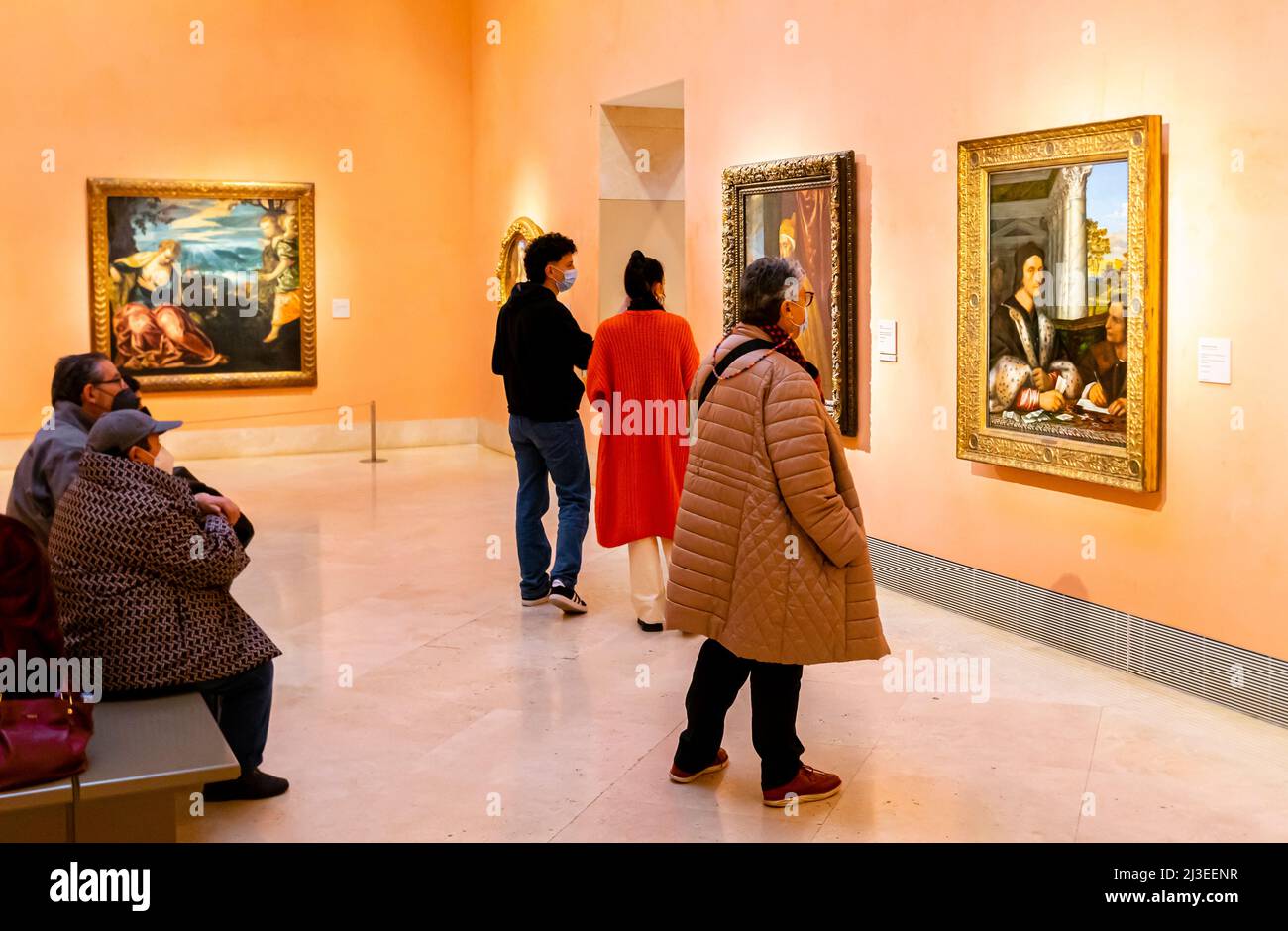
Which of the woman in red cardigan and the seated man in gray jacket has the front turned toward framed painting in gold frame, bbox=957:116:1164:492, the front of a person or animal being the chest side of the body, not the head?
the seated man in gray jacket

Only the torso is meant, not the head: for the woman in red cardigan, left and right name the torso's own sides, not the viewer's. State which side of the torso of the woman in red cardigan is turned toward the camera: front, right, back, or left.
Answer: back

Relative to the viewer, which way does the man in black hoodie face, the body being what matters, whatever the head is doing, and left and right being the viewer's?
facing away from the viewer and to the right of the viewer

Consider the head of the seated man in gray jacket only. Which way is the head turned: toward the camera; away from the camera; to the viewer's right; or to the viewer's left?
to the viewer's right

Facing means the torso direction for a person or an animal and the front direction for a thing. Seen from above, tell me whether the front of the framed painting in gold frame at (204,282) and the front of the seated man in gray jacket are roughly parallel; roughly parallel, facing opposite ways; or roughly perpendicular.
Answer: roughly perpendicular

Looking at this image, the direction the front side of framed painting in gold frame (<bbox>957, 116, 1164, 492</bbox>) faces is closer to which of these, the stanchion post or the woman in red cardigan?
the woman in red cardigan

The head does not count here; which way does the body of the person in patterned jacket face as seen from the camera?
to the viewer's right

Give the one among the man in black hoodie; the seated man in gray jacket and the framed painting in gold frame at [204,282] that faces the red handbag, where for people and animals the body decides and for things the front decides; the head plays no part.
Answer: the framed painting in gold frame

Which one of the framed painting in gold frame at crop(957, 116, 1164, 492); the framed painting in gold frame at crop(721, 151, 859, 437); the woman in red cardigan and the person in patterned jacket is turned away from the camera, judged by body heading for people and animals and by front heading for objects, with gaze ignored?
the woman in red cardigan

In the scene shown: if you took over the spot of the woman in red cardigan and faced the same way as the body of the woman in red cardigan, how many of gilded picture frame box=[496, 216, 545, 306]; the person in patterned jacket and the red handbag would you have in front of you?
1

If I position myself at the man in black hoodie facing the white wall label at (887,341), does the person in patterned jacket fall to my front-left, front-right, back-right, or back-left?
back-right

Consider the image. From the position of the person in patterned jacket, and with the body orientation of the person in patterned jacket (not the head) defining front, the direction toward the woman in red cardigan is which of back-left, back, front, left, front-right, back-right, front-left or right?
front-left

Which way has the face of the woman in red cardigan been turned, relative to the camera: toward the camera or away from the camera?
away from the camera

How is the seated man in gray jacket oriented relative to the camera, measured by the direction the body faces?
to the viewer's right

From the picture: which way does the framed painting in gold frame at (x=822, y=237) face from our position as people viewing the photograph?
facing the viewer and to the left of the viewer

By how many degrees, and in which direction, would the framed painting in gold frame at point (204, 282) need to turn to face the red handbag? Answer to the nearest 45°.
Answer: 0° — it already faces it

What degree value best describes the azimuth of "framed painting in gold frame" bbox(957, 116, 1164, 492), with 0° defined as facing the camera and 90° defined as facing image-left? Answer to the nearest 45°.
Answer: approximately 45°

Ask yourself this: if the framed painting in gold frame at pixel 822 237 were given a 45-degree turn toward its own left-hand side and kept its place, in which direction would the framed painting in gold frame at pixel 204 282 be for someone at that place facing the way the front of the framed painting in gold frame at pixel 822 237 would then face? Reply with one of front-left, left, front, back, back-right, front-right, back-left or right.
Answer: back-right

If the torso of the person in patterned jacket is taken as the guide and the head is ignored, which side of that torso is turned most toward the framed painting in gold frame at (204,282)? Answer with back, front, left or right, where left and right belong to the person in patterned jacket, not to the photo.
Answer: left

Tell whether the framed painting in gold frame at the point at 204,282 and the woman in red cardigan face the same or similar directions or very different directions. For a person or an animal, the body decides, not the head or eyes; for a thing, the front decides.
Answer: very different directions

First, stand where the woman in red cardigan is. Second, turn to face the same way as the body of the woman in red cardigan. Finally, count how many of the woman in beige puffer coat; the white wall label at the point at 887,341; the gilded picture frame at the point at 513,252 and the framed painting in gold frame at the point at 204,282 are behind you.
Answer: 1

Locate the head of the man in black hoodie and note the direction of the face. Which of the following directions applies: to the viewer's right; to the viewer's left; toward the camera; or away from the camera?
to the viewer's right
